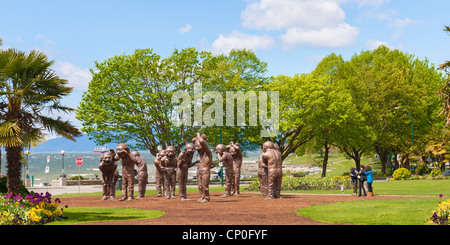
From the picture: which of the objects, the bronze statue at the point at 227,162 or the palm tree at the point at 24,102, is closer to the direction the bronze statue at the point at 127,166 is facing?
the palm tree

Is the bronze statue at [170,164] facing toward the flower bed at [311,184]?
no

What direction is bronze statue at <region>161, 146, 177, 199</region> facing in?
toward the camera

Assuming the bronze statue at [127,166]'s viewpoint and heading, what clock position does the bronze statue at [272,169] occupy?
the bronze statue at [272,169] is roughly at 8 o'clock from the bronze statue at [127,166].

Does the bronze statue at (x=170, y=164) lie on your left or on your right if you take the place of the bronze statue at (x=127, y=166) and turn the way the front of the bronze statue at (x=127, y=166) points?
on your left

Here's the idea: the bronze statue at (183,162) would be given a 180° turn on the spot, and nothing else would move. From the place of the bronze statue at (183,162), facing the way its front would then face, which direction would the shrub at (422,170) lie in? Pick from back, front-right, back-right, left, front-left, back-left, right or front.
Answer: right

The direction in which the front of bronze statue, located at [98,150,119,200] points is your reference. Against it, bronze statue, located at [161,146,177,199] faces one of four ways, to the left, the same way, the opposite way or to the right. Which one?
the same way

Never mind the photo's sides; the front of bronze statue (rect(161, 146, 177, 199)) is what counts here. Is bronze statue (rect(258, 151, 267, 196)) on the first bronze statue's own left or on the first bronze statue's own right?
on the first bronze statue's own left

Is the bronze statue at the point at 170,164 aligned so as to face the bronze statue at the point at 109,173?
no

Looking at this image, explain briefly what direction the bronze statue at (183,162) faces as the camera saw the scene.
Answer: facing the viewer and to the right of the viewer

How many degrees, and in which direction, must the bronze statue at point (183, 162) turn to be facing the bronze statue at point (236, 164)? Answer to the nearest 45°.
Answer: approximately 90° to its left

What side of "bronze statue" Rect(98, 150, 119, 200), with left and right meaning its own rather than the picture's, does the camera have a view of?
front

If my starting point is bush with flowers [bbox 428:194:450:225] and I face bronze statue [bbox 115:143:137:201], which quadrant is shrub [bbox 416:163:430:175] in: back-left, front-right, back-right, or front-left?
front-right

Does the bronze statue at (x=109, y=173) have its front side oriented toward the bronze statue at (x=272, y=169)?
no

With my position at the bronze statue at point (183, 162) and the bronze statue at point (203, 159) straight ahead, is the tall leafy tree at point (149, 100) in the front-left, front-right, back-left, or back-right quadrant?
back-left
